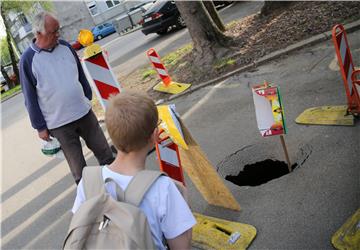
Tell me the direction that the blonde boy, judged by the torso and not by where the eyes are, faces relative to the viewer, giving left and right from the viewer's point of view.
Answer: facing away from the viewer and to the right of the viewer

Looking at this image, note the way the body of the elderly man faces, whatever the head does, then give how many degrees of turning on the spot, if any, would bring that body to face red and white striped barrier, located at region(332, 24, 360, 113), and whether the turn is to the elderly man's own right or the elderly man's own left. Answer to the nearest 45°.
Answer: approximately 45° to the elderly man's own left

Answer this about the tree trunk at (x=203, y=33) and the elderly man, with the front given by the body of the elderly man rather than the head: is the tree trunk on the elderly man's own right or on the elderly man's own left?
on the elderly man's own left

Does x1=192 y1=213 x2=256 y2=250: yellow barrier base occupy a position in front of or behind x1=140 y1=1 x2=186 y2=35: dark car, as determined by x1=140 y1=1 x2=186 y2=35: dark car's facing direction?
behind

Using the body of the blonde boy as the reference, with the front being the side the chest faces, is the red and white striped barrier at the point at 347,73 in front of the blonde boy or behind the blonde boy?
in front

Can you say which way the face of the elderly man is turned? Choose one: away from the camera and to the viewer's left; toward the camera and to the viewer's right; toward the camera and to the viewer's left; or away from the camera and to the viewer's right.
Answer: toward the camera and to the viewer's right

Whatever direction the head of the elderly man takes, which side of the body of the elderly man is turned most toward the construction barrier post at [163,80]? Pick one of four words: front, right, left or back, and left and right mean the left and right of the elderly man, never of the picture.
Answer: left

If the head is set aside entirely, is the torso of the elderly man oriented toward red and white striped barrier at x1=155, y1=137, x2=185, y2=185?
yes

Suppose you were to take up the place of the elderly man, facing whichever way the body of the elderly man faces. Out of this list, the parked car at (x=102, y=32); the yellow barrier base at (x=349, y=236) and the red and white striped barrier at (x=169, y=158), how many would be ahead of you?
2

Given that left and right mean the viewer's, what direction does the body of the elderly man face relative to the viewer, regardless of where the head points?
facing the viewer and to the right of the viewer

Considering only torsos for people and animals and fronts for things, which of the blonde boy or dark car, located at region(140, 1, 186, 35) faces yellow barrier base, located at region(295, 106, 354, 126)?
the blonde boy

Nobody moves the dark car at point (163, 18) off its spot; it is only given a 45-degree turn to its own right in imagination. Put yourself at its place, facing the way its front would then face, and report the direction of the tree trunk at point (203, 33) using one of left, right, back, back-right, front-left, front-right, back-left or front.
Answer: right
